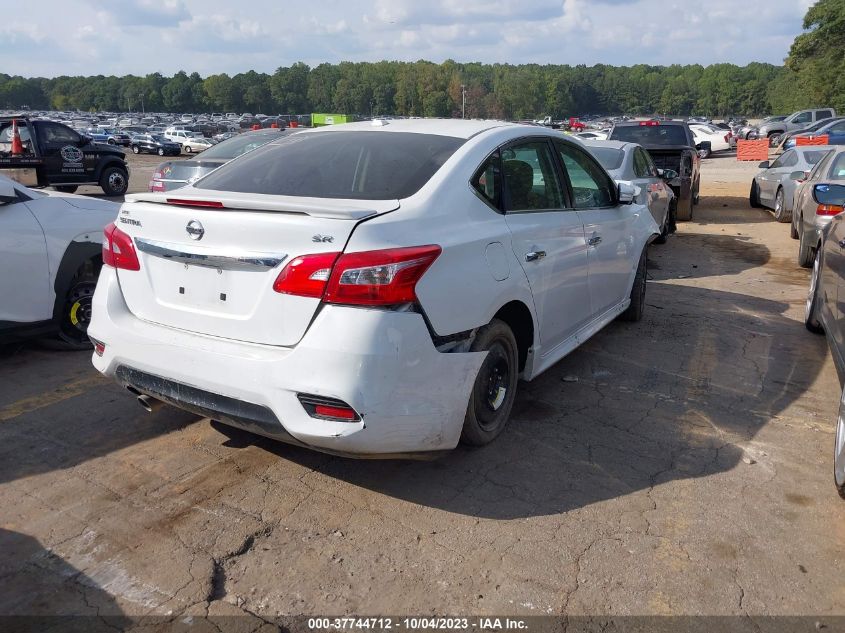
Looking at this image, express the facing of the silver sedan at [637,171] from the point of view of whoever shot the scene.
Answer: facing away from the viewer and to the right of the viewer

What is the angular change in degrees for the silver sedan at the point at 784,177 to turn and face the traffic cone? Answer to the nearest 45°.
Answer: approximately 45° to its left

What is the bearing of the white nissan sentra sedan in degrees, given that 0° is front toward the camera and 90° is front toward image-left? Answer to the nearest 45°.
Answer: approximately 225°

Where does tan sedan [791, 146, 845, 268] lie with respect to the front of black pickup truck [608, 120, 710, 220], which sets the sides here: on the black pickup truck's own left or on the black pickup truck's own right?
on the black pickup truck's own right

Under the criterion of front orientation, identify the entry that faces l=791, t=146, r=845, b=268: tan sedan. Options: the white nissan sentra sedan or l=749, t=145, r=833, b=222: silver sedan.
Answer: the white nissan sentra sedan

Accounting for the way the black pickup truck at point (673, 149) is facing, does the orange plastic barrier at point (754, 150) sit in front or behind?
in front

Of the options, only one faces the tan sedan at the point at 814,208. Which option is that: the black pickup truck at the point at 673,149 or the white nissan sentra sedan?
the white nissan sentra sedan

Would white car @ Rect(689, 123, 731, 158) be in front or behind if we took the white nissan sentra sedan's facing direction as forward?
in front

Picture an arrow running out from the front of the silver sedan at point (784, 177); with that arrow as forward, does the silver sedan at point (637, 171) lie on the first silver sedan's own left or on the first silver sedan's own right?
on the first silver sedan's own left

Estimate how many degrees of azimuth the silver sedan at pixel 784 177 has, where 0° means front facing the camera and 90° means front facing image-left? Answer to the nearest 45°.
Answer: approximately 135°

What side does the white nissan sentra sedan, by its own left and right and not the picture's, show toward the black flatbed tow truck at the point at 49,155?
left

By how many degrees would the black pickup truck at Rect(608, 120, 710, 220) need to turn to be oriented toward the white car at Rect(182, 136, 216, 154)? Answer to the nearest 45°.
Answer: approximately 90° to its left
